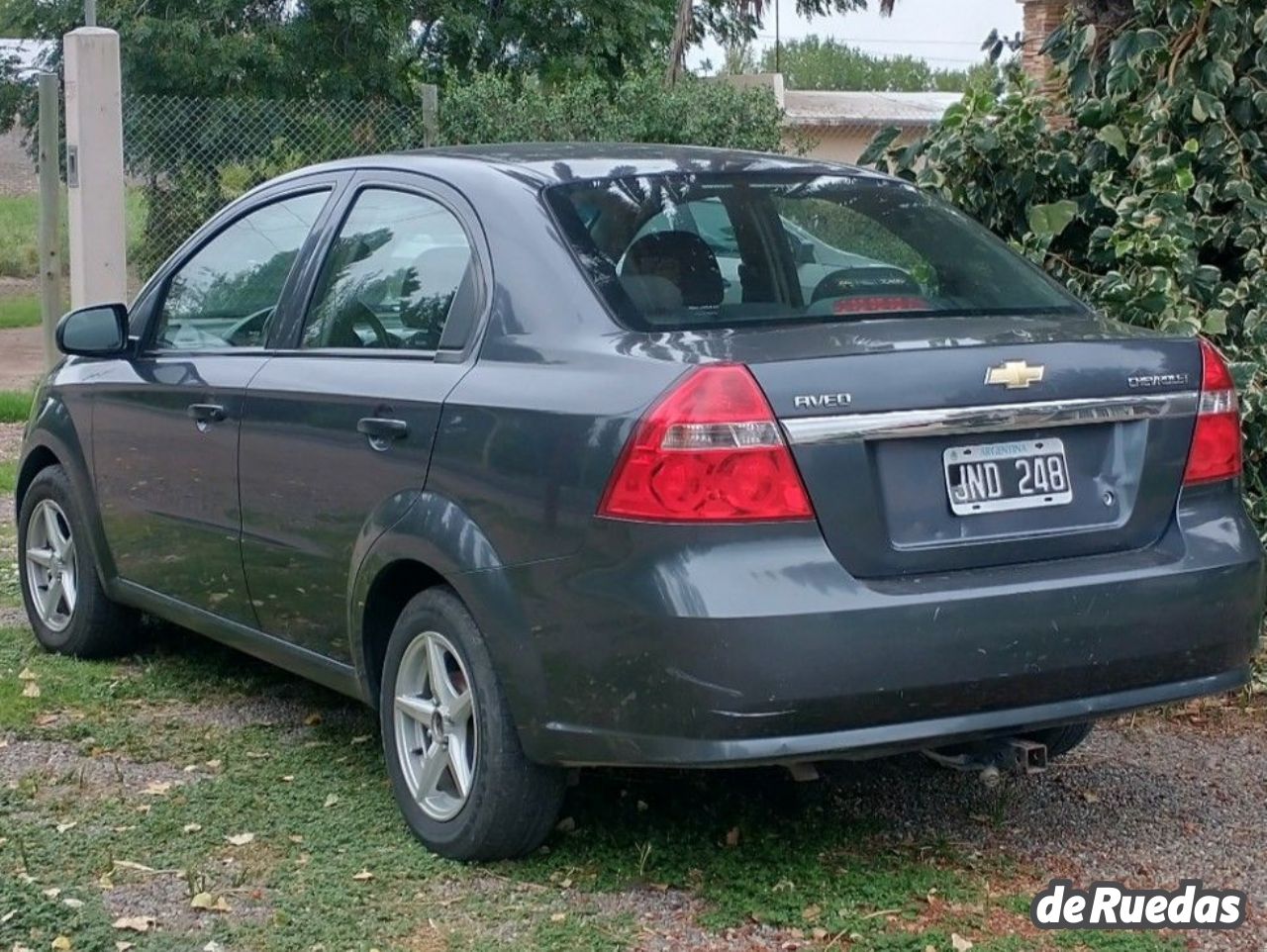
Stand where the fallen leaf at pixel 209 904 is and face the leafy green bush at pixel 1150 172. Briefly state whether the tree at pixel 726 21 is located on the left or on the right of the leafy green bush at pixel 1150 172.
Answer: left

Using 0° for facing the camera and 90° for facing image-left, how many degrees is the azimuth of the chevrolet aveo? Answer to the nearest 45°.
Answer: approximately 135°

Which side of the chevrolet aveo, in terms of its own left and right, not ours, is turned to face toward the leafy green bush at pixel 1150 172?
right

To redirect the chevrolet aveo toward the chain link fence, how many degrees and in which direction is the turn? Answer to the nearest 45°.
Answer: approximately 45° to its right

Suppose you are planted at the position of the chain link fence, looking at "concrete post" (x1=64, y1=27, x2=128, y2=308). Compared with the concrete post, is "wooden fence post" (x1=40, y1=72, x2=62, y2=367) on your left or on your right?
right

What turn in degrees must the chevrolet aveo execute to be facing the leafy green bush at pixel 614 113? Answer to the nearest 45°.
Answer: approximately 45° to its right

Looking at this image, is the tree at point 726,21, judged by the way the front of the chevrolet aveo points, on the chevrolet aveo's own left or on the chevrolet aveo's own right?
on the chevrolet aveo's own right
